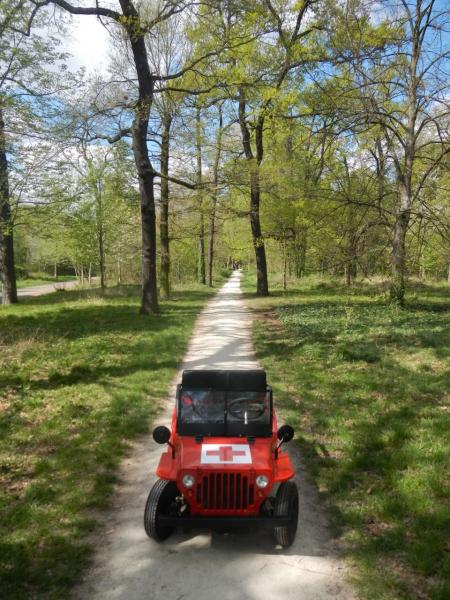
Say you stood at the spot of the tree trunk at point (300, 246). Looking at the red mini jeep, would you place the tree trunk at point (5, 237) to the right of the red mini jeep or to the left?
right

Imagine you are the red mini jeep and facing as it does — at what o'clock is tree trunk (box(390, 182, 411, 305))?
The tree trunk is roughly at 7 o'clock from the red mini jeep.

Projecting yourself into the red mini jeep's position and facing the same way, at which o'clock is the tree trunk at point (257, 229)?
The tree trunk is roughly at 6 o'clock from the red mini jeep.

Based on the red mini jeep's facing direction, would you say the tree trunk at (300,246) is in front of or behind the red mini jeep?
behind

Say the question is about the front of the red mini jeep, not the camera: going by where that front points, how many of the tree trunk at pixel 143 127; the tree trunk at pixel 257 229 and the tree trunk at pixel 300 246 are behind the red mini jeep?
3

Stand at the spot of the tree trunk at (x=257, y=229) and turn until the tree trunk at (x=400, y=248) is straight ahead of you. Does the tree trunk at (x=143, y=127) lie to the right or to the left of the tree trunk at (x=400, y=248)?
right

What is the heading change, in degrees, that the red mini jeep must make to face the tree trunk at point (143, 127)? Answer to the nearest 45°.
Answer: approximately 180°

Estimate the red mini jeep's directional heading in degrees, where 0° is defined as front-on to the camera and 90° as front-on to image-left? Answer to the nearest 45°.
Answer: approximately 0°

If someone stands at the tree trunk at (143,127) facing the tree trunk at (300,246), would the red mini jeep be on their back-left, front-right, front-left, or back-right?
back-right

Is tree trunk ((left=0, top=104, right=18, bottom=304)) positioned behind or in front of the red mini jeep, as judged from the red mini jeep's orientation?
behind
